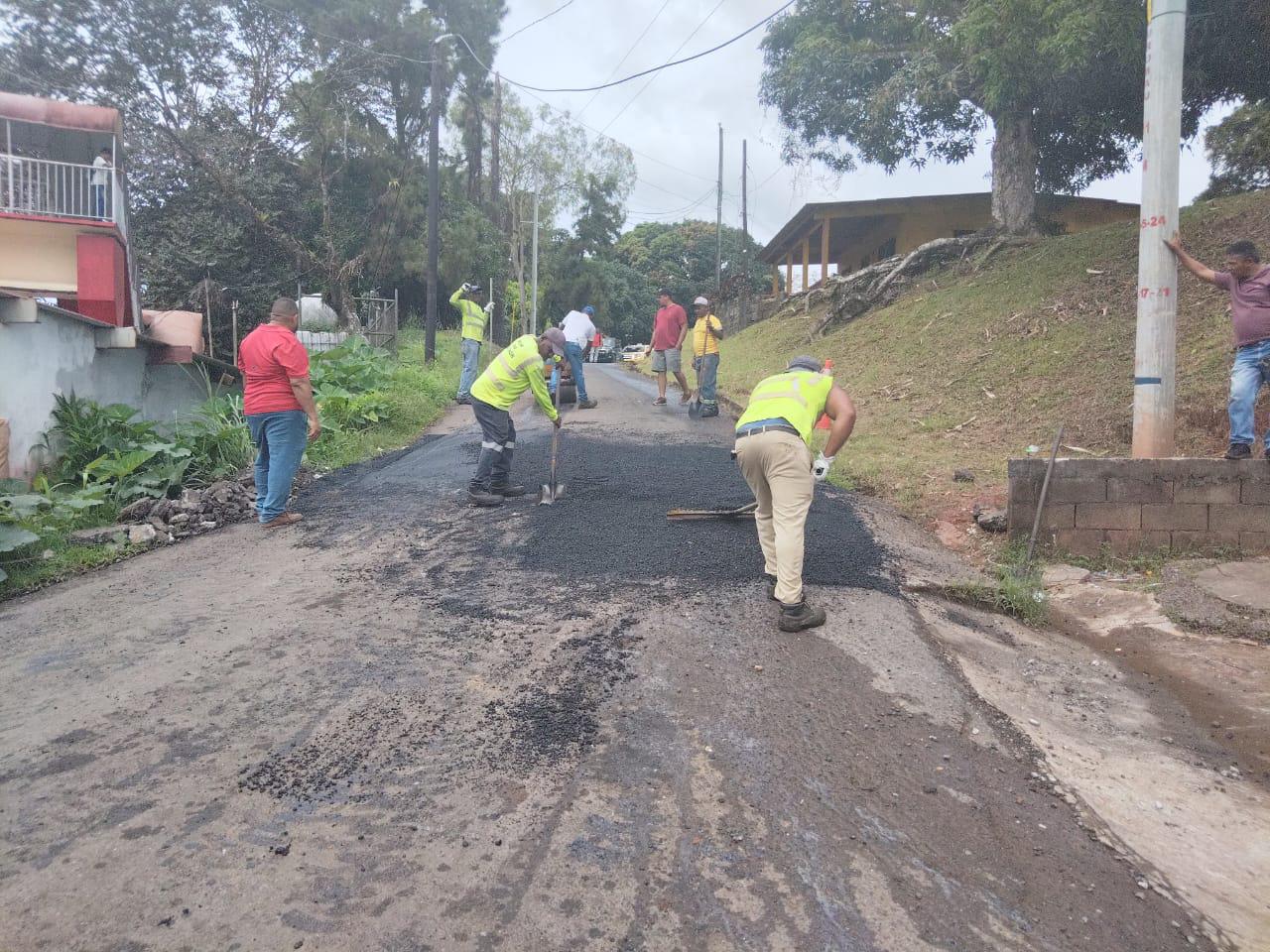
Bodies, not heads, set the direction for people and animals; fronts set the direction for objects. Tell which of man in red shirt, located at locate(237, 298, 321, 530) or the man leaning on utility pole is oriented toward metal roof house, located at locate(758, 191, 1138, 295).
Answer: the man in red shirt

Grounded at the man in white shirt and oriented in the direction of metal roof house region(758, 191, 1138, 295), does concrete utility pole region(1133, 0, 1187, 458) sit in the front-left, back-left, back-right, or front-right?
back-right

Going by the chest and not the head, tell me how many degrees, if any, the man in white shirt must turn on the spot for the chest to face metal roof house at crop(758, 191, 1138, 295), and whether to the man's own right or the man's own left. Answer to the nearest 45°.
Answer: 0° — they already face it

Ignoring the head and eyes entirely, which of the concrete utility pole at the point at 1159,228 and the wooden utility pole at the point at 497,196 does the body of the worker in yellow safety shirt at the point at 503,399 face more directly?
the concrete utility pole

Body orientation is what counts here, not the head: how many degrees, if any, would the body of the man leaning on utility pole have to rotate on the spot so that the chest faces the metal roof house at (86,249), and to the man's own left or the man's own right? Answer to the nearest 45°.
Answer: approximately 45° to the man's own right

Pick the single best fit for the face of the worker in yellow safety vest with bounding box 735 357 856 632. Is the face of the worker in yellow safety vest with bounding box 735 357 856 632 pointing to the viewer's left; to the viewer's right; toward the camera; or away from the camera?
away from the camera

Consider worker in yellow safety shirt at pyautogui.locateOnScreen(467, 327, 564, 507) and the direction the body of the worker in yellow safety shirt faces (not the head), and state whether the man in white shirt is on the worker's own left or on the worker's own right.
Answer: on the worker's own left

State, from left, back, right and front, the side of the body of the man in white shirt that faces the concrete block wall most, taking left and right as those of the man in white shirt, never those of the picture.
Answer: right

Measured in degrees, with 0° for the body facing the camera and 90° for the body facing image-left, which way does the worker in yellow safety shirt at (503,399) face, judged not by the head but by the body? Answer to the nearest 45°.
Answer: approximately 270°

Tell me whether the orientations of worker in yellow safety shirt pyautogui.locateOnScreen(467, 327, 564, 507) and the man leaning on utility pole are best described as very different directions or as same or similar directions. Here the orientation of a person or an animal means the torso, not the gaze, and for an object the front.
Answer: very different directions

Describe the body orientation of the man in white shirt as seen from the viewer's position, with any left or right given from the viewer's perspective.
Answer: facing away from the viewer and to the right of the viewer

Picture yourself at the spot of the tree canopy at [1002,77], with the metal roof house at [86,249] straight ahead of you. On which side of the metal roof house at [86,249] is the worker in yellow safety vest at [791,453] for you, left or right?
left
